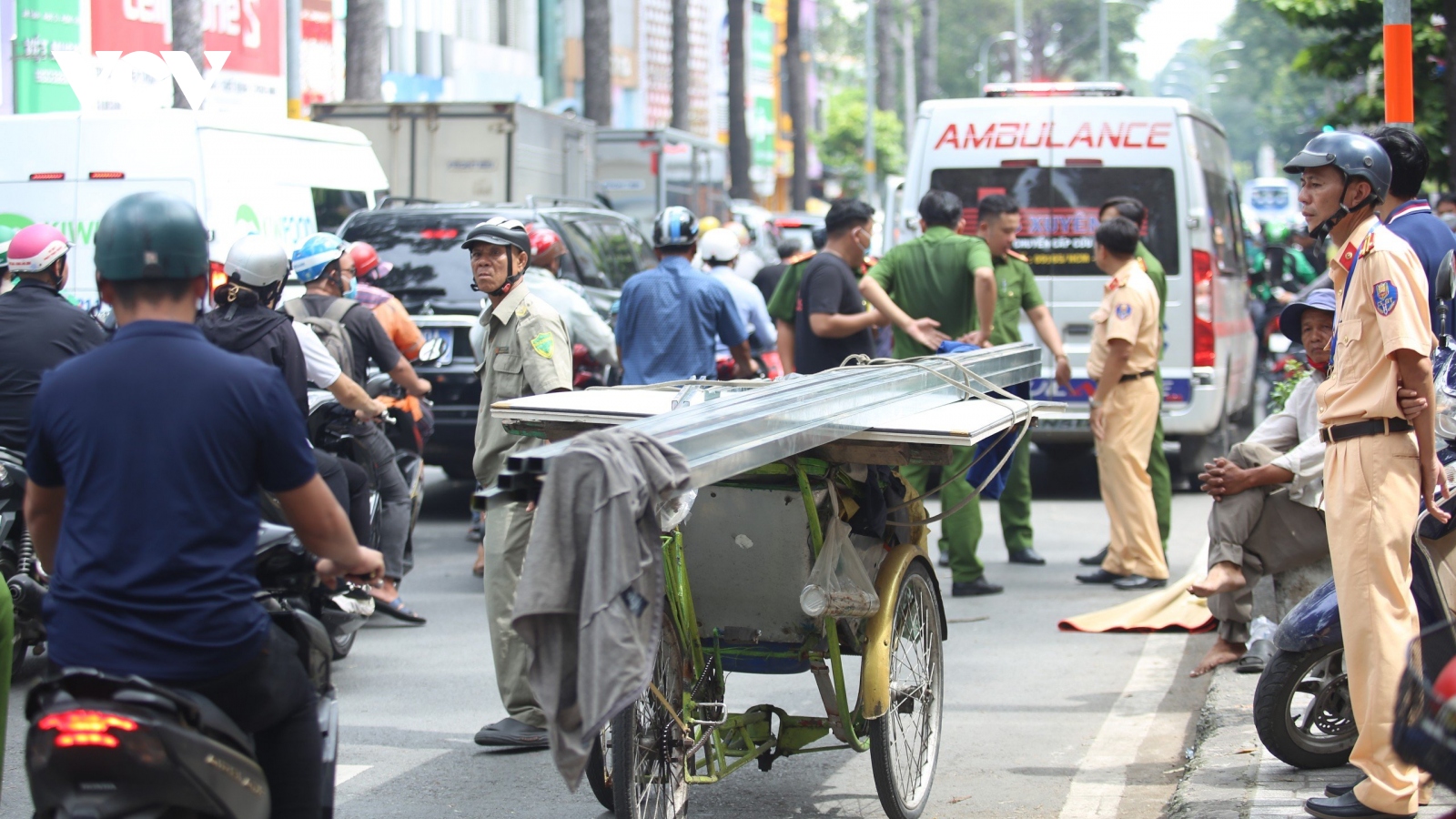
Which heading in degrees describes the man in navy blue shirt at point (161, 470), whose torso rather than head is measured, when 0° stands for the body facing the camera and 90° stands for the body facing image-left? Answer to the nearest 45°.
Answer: approximately 180°

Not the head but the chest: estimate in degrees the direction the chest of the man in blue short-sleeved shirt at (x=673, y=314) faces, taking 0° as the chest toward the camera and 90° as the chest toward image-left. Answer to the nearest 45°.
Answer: approximately 180°

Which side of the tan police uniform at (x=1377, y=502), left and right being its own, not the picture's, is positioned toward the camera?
left

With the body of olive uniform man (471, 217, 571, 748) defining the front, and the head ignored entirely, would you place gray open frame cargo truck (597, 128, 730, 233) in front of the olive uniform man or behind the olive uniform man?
behind

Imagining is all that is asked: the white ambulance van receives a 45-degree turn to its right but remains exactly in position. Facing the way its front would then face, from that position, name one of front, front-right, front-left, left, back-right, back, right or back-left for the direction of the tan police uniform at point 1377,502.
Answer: back-right

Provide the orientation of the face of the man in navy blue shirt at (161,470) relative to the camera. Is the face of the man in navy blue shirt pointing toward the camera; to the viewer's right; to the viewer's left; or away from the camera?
away from the camera

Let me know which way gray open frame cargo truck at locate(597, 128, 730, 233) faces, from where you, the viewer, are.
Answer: facing away from the viewer and to the right of the viewer

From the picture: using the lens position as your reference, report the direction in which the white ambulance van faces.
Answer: facing away from the viewer

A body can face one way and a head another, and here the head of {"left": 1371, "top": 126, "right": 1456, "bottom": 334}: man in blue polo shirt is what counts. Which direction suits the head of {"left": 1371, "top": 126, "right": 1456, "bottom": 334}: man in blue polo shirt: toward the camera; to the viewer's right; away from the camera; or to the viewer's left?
away from the camera

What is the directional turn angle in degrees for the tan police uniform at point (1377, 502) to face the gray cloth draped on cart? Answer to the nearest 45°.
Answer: approximately 45° to its left

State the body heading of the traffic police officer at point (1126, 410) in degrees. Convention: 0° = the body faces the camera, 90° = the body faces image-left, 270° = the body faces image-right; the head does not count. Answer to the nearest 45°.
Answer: approximately 90°

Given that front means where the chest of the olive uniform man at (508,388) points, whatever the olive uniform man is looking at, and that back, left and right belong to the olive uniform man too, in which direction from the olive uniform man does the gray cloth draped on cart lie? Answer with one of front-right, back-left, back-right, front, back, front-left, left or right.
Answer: front-left
